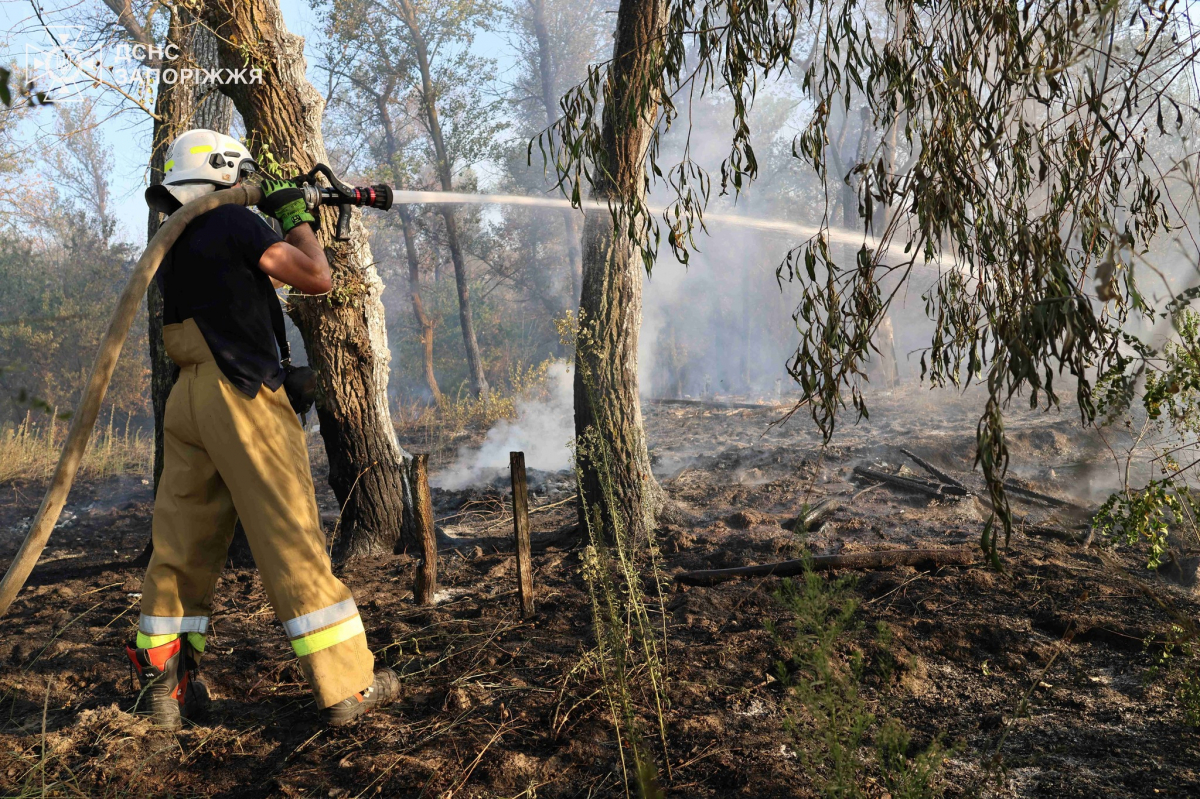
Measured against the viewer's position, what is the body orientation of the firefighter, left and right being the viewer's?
facing away from the viewer and to the right of the viewer

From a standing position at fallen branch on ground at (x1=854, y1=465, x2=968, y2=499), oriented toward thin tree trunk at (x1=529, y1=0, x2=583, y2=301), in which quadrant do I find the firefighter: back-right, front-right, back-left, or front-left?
back-left

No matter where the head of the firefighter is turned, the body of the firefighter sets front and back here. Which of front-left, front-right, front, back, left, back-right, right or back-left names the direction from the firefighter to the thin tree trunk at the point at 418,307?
front-left

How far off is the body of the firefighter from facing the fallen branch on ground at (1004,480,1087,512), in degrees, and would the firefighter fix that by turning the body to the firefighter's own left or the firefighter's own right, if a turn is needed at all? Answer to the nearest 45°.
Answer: approximately 45° to the firefighter's own right

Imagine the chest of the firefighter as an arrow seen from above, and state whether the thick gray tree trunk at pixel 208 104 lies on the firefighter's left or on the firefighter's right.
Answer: on the firefighter's left

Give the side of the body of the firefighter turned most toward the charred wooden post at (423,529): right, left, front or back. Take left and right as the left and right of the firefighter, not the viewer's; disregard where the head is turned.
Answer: front

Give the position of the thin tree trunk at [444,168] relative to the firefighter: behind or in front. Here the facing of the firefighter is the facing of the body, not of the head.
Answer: in front

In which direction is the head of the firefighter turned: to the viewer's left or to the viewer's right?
to the viewer's right

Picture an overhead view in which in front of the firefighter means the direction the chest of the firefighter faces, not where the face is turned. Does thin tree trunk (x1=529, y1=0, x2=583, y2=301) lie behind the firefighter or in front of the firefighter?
in front
